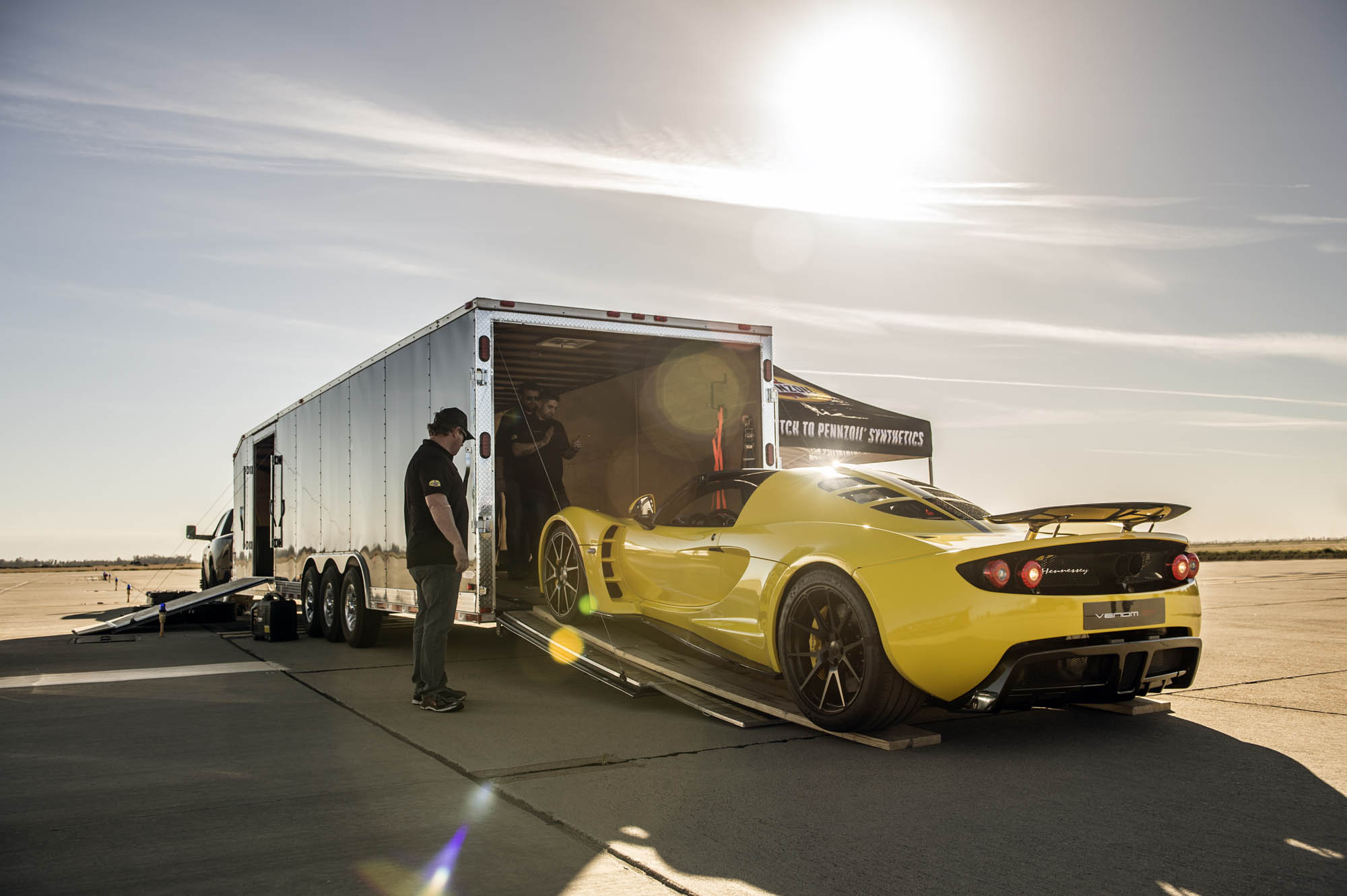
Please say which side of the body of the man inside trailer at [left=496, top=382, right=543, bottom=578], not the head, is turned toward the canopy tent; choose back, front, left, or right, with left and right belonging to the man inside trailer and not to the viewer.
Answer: left

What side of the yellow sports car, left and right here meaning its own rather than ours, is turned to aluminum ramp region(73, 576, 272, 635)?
front

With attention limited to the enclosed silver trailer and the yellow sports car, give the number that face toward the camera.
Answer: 0

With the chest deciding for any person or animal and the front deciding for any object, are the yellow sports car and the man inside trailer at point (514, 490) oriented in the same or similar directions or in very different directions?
very different directions

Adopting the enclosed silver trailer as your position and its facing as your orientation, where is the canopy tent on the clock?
The canopy tent is roughly at 3 o'clock from the enclosed silver trailer.

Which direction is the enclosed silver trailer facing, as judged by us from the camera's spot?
facing away from the viewer and to the left of the viewer

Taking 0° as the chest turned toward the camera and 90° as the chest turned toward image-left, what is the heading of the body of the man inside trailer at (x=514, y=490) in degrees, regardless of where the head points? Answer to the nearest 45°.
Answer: approximately 315°

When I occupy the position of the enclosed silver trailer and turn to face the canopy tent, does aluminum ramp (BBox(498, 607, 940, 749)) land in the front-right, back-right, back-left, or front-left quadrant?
back-right

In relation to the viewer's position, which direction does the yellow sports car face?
facing away from the viewer and to the left of the viewer
